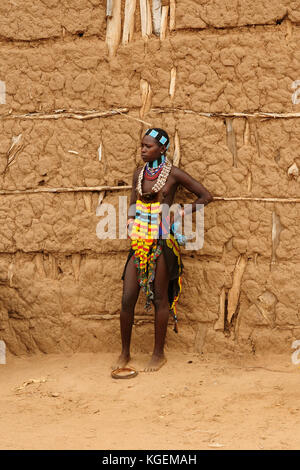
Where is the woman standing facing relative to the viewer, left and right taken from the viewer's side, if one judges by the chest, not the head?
facing the viewer and to the left of the viewer
